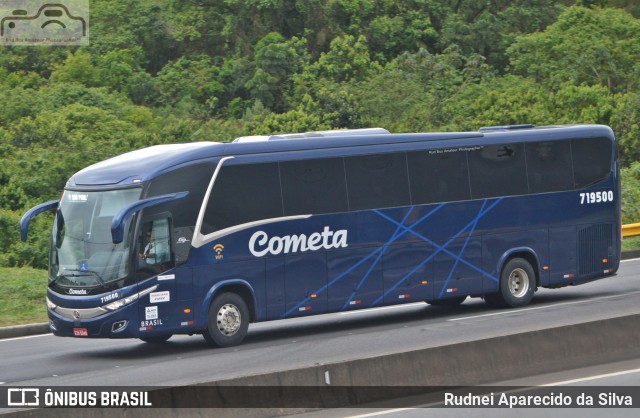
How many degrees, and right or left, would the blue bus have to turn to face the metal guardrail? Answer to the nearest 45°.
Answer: approximately 180°

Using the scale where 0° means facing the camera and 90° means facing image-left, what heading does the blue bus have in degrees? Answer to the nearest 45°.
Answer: approximately 45°
